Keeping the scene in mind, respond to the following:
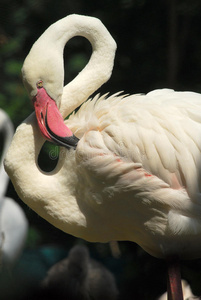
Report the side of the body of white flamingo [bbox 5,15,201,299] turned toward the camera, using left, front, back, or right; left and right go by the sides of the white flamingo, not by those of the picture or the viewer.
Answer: left
